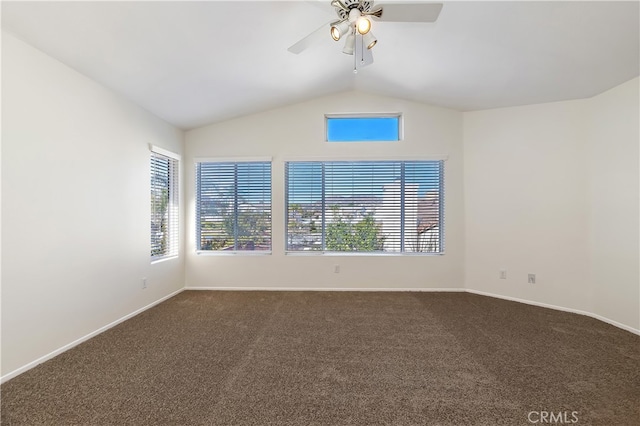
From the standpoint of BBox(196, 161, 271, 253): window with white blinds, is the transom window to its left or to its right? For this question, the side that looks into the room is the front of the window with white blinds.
on its left

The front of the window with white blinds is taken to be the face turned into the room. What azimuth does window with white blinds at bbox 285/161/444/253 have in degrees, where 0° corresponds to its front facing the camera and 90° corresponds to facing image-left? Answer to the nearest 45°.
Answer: approximately 0°

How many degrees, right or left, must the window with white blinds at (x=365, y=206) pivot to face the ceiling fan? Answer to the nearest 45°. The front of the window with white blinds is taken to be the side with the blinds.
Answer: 0° — it already faces it

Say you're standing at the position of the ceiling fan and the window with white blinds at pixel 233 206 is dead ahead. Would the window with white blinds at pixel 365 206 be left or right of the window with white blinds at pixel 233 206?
right

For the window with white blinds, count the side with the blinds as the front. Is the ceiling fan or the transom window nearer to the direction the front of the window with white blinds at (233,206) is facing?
the ceiling fan

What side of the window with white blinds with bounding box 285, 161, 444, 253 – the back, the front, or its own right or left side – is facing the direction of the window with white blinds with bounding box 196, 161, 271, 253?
right

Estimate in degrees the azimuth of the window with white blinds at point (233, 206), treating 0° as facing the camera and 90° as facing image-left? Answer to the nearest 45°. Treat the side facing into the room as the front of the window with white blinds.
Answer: approximately 0°

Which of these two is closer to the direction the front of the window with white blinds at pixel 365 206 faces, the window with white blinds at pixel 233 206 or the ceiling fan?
the ceiling fan

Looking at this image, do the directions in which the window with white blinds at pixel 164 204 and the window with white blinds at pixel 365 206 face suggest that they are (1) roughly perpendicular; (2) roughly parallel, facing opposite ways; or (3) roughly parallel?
roughly perpendicular

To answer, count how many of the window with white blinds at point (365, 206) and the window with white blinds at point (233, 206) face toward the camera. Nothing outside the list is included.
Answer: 2

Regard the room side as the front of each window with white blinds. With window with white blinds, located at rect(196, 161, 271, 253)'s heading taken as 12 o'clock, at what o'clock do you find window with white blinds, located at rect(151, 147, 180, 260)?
window with white blinds, located at rect(151, 147, 180, 260) is roughly at 3 o'clock from window with white blinds, located at rect(196, 161, 271, 253).
